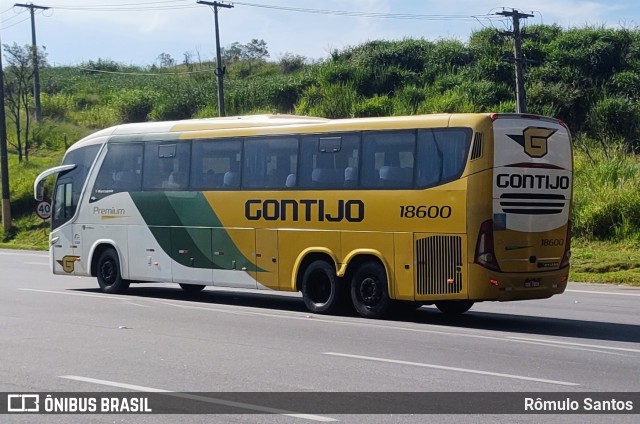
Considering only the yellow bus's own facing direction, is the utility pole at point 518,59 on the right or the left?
on its right

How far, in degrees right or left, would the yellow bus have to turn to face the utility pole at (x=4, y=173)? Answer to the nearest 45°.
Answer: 0° — it already faces it

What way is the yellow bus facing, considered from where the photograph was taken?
facing away from the viewer and to the left of the viewer

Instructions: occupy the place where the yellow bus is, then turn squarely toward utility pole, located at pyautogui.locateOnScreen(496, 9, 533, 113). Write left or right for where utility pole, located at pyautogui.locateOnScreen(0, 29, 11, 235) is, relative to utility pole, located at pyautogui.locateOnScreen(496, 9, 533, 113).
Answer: left

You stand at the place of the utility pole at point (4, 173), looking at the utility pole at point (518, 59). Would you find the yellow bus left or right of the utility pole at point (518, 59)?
right
